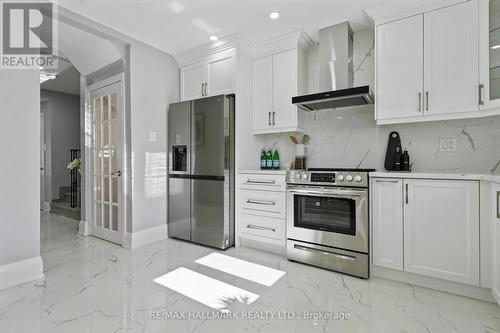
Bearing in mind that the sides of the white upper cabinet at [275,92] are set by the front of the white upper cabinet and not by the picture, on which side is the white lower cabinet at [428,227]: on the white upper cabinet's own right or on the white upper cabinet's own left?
on the white upper cabinet's own left

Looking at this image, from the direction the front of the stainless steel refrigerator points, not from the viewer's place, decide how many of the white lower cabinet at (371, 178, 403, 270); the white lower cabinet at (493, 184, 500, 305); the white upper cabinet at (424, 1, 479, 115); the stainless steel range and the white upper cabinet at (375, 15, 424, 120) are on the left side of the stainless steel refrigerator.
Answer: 5

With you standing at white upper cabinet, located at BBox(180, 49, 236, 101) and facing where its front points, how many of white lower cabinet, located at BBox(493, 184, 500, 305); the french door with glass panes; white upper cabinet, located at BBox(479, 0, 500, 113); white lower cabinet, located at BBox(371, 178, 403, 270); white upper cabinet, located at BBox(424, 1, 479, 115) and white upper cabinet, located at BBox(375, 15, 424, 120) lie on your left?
5

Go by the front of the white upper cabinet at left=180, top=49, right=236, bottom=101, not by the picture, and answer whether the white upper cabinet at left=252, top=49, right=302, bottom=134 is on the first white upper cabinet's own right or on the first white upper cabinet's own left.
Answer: on the first white upper cabinet's own left

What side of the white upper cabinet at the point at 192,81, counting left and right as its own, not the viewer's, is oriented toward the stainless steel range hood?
left

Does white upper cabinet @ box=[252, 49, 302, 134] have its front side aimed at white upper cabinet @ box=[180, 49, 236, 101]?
no

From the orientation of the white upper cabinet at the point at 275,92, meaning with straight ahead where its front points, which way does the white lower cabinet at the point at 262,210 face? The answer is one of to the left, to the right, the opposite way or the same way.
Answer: the same way

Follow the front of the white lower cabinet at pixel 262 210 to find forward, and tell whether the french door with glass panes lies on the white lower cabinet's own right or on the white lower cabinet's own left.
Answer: on the white lower cabinet's own right

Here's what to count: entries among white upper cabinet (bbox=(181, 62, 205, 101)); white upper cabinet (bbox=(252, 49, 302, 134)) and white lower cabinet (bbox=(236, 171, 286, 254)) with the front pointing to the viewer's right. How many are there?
0

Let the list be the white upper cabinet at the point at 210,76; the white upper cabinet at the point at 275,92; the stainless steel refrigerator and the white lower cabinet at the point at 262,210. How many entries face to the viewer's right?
0

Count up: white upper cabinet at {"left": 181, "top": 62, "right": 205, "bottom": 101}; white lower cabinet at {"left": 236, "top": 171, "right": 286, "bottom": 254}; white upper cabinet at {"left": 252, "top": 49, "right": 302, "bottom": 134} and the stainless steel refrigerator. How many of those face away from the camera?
0

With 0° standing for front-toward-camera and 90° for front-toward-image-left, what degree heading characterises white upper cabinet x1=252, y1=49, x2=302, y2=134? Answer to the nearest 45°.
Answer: approximately 45°

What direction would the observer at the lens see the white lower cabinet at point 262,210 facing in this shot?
facing the viewer and to the left of the viewer

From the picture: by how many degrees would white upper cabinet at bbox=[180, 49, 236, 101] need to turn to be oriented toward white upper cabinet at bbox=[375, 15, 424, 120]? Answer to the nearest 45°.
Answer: approximately 90° to its left

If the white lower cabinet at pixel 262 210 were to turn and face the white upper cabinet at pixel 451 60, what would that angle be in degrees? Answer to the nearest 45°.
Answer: approximately 90° to its left

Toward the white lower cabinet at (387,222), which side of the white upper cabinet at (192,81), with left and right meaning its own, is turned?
left
